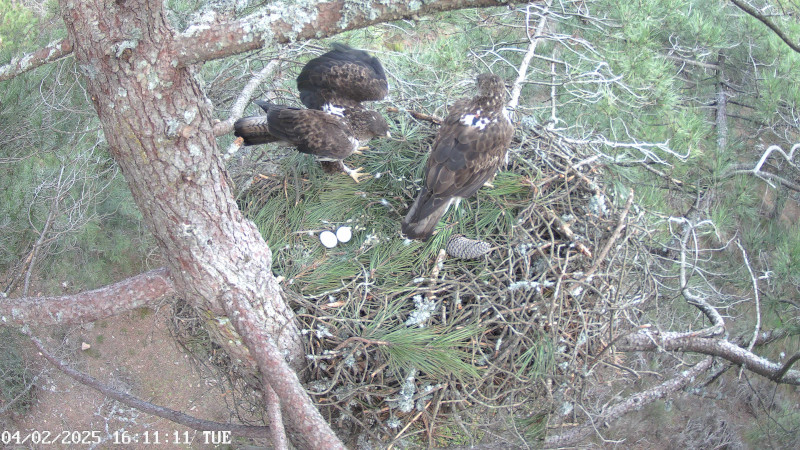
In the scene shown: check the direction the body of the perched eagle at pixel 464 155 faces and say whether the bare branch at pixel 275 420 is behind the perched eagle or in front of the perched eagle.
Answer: behind

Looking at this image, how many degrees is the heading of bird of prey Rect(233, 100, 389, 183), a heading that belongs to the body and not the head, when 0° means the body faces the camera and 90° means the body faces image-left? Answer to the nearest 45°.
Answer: approximately 270°

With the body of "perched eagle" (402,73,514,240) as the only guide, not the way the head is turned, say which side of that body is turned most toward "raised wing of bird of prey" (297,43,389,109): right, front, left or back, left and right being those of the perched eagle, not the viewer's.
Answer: left

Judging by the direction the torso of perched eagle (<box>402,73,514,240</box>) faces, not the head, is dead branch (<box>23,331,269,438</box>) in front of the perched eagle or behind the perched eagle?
behind

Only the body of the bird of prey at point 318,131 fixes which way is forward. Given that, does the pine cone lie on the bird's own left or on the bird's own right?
on the bird's own right

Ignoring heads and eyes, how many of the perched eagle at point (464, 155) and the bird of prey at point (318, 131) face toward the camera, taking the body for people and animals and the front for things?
0

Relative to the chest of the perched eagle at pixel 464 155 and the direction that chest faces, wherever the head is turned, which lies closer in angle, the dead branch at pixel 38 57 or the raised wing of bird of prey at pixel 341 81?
the raised wing of bird of prey

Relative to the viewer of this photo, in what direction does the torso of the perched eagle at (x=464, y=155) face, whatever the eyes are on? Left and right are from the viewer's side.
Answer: facing away from the viewer and to the right of the viewer
